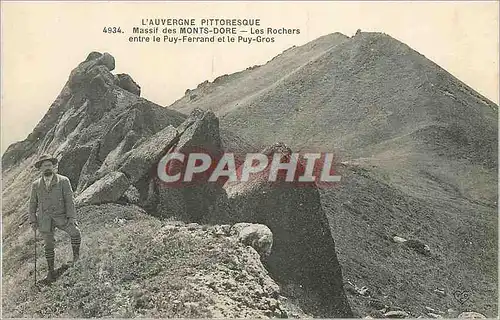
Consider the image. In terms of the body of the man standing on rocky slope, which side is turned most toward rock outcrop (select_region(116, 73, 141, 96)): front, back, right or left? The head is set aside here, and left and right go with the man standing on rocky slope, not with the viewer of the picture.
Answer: back

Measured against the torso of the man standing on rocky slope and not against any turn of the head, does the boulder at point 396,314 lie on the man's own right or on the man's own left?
on the man's own left

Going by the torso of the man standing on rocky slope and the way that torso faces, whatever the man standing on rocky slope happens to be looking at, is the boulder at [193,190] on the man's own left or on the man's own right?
on the man's own left

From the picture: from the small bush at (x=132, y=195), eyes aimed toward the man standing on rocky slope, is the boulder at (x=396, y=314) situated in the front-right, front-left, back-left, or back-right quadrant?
back-left

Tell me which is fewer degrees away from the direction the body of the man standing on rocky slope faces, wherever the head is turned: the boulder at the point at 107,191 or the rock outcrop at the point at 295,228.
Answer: the rock outcrop

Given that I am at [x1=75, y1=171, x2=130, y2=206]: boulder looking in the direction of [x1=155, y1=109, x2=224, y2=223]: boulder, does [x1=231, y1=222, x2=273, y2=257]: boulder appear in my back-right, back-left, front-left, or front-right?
front-right

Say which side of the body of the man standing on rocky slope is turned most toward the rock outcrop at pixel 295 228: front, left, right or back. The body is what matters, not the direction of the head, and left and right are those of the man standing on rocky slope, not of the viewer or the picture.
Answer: left

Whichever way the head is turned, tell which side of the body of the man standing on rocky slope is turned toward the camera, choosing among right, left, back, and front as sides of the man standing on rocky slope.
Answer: front

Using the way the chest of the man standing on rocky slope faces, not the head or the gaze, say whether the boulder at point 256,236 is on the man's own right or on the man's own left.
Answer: on the man's own left
